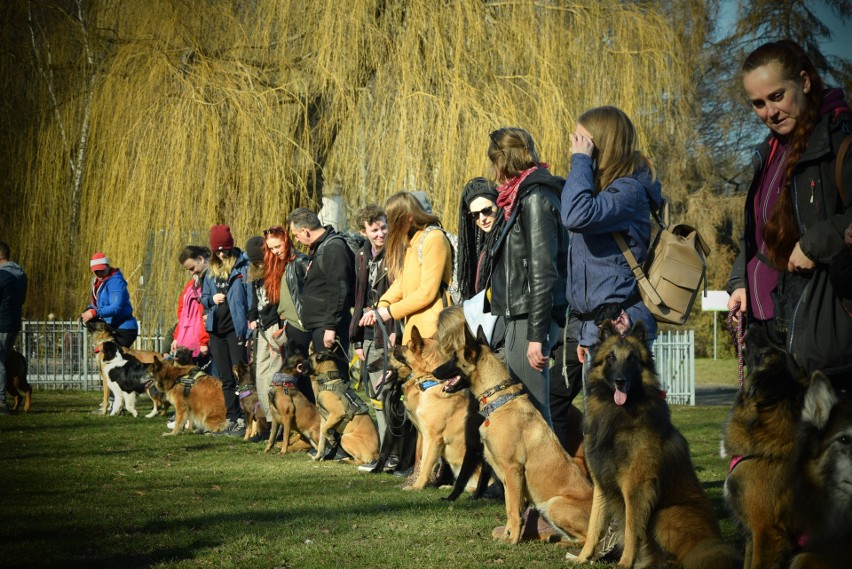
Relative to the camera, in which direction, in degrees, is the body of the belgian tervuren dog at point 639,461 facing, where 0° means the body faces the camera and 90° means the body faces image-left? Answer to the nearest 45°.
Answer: approximately 45°

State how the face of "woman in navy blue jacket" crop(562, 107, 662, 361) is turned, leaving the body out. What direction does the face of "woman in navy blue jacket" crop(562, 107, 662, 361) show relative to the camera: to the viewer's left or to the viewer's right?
to the viewer's left

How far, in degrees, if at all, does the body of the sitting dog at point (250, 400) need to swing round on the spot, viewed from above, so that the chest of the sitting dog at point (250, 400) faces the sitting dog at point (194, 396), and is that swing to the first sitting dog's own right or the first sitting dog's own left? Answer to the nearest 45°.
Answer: approximately 90° to the first sitting dog's own right

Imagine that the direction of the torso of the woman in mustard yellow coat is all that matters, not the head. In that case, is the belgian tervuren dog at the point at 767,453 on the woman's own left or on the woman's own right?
on the woman's own left

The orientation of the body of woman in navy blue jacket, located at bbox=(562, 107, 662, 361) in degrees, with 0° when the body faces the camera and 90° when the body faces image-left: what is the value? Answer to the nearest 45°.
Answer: approximately 90°

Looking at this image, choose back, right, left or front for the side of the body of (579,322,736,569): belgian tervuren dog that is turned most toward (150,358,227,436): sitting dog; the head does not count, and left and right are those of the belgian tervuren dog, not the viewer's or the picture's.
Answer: right

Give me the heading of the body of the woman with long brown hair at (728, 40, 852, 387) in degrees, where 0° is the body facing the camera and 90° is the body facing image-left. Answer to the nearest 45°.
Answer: approximately 45°

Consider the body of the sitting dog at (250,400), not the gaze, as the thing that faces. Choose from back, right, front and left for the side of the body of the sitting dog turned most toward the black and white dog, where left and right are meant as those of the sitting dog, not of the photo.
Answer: right
